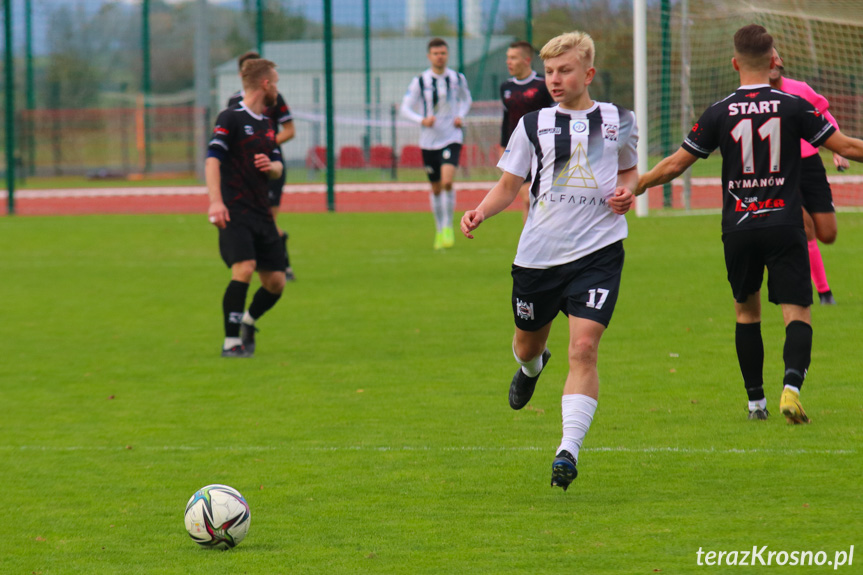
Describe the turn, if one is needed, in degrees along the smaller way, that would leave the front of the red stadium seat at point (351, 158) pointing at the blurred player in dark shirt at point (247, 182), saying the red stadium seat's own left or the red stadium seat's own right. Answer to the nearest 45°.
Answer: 0° — it already faces them

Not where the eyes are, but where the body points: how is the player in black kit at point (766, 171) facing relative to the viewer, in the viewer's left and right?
facing away from the viewer

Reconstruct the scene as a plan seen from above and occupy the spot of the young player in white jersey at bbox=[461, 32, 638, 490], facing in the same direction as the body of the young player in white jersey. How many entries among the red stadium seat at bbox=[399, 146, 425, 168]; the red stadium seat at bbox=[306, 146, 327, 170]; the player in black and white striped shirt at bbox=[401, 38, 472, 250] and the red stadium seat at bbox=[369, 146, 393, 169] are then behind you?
4

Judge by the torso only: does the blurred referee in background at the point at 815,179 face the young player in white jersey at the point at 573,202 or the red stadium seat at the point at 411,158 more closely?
the young player in white jersey

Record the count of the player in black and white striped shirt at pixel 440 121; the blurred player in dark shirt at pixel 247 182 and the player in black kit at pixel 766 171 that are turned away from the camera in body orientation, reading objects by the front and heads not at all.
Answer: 1

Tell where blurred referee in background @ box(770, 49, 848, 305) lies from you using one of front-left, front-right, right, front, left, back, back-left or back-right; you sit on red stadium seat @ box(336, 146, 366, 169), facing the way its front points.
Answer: front

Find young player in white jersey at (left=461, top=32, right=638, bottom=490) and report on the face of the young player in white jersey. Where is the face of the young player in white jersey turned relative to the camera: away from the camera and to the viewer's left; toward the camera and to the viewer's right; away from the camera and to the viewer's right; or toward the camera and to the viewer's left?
toward the camera and to the viewer's left

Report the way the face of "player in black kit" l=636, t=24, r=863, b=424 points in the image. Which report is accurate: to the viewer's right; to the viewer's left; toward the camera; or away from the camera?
away from the camera

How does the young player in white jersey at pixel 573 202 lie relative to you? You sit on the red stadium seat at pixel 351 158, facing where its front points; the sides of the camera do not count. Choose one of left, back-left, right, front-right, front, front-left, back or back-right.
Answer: front

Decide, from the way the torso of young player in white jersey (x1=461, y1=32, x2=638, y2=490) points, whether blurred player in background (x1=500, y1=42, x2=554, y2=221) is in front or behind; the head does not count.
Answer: behind

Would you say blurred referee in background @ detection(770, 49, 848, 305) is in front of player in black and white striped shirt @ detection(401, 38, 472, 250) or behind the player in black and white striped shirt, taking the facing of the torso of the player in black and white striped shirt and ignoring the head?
in front

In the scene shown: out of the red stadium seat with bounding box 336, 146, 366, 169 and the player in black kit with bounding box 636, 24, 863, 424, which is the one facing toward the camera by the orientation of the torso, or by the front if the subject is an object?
the red stadium seat

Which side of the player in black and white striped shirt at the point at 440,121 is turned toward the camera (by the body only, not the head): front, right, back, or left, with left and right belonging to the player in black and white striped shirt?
front

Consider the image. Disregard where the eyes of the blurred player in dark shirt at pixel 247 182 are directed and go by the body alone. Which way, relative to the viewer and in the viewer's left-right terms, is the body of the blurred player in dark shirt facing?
facing the viewer and to the right of the viewer

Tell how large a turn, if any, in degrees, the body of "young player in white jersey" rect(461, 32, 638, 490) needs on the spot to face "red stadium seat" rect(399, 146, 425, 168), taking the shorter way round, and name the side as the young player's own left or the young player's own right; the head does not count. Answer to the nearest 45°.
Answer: approximately 180°

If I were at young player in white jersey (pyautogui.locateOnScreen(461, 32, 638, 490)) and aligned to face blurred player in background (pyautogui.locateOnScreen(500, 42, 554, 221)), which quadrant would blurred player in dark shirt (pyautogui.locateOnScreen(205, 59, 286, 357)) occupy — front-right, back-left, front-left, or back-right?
front-left

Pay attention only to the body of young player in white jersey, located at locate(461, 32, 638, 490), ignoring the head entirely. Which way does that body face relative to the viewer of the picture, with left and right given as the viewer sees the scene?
facing the viewer

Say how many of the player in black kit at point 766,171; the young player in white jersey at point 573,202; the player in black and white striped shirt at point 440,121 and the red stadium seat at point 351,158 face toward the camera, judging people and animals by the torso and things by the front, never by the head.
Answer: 3

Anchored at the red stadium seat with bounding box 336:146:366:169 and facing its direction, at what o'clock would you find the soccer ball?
The soccer ball is roughly at 12 o'clock from the red stadium seat.

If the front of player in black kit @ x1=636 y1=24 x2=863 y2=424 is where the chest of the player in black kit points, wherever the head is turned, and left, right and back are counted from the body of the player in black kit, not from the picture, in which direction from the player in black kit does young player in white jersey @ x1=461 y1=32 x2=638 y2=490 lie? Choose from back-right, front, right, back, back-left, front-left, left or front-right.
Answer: back-left
